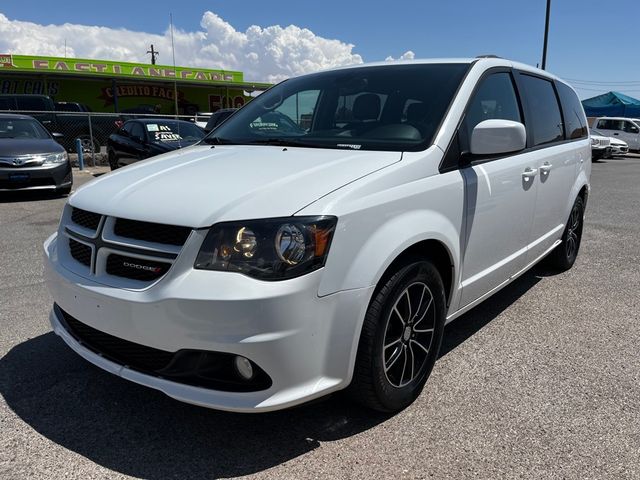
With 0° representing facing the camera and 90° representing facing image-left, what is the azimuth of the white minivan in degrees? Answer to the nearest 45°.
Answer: approximately 45°

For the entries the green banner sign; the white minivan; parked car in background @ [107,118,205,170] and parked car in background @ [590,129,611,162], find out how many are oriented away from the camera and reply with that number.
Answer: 0

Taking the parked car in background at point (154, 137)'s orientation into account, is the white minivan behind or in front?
in front

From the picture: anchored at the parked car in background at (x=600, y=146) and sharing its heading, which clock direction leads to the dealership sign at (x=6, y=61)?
The dealership sign is roughly at 4 o'clock from the parked car in background.

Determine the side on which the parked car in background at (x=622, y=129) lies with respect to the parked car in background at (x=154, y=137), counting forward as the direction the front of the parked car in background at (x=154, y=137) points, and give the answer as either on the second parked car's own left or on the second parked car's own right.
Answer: on the second parked car's own left

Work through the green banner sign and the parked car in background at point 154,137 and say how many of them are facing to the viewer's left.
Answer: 0

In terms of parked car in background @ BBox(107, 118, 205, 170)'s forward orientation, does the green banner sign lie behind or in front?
behind

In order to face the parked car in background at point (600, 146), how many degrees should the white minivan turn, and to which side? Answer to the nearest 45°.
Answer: approximately 180°

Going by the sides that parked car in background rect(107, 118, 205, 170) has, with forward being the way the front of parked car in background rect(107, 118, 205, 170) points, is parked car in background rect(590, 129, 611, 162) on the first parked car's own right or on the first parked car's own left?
on the first parked car's own left

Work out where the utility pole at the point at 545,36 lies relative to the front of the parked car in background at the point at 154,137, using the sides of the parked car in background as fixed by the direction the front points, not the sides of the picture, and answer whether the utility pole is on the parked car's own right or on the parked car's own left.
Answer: on the parked car's own left

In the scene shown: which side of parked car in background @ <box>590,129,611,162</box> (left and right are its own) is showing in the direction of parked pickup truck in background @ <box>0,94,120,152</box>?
right

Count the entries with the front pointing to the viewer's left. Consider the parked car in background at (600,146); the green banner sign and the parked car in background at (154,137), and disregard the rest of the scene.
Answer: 0

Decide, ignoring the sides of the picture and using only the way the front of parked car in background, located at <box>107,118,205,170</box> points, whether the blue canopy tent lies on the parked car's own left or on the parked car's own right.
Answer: on the parked car's own left

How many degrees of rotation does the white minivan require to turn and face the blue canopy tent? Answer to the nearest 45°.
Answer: approximately 180°

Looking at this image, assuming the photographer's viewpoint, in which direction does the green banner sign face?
facing the viewer and to the right of the viewer
